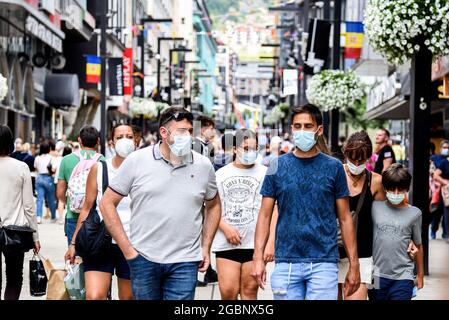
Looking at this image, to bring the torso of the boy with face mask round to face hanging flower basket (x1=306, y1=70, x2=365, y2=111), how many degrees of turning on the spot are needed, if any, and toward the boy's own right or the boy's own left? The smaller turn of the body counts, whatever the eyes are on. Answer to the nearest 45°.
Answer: approximately 180°

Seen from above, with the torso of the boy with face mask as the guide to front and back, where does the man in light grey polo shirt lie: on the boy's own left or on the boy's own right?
on the boy's own right

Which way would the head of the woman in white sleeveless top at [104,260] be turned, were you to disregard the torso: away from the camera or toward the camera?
toward the camera

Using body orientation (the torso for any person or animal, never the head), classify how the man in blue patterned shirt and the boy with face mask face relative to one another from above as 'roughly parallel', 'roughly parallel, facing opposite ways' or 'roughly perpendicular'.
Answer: roughly parallel

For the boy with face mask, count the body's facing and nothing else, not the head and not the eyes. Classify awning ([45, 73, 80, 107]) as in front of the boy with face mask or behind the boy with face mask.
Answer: behind

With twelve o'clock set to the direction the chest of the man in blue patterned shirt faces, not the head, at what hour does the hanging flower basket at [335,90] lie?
The hanging flower basket is roughly at 6 o'clock from the man in blue patterned shirt.

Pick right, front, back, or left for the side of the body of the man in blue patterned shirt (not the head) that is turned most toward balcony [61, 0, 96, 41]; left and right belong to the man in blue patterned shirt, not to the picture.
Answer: back

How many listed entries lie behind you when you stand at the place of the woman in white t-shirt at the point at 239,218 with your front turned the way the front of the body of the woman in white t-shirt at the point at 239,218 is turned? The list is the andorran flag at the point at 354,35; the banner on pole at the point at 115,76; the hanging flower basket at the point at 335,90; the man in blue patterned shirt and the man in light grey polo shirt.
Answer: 3

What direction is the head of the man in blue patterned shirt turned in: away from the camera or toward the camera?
toward the camera

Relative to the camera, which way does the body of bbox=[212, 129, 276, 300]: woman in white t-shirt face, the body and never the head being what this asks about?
toward the camera

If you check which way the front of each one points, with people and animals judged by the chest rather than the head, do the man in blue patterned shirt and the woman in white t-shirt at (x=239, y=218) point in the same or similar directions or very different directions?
same or similar directions

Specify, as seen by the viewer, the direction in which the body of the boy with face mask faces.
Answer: toward the camera

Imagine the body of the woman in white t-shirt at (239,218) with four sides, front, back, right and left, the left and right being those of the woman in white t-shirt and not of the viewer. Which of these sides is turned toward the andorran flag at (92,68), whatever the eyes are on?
back

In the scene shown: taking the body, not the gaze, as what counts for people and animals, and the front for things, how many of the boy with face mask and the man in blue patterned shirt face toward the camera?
2

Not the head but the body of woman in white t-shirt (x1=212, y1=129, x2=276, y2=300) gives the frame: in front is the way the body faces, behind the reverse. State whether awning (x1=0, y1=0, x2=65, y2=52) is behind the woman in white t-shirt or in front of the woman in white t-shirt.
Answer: behind
